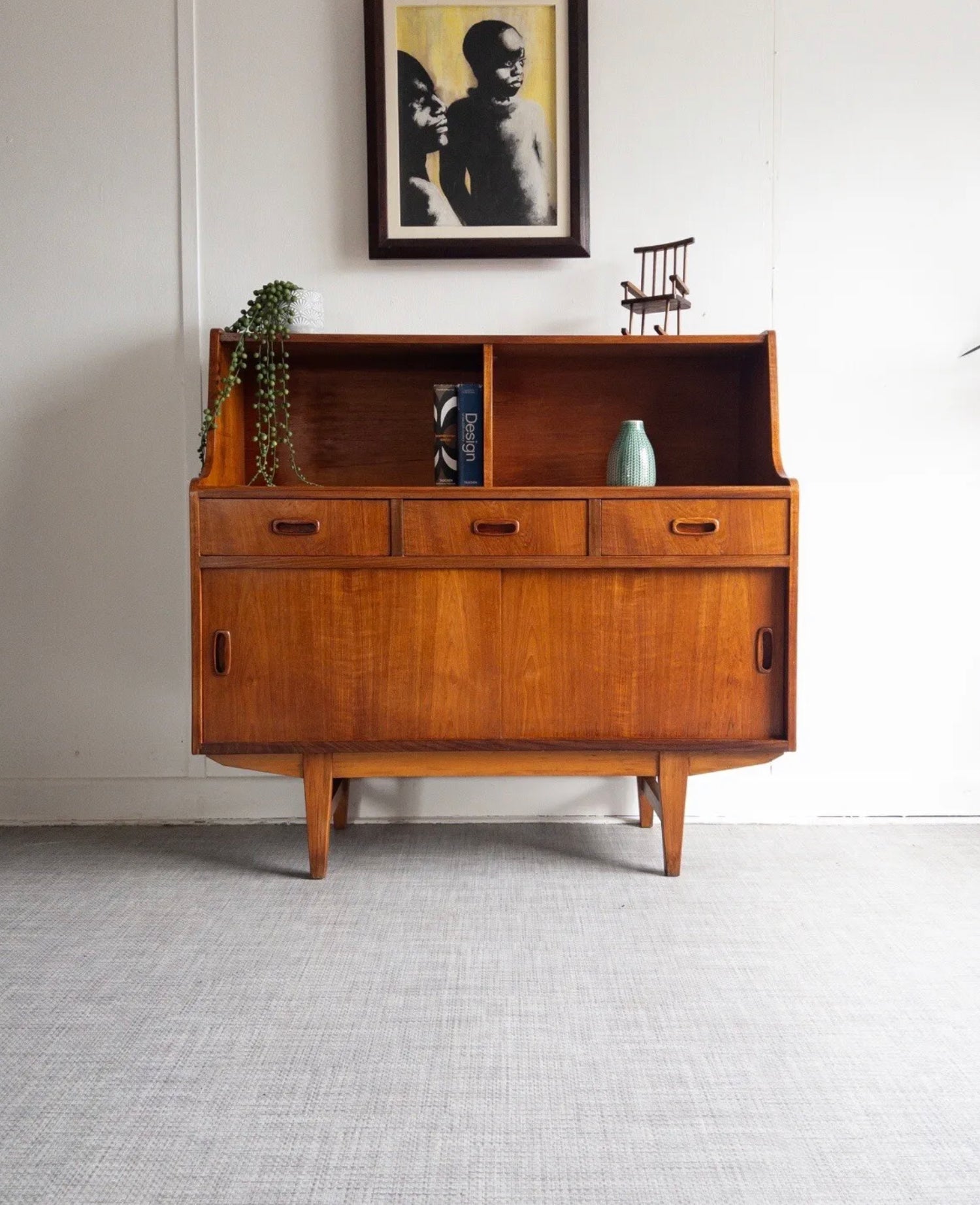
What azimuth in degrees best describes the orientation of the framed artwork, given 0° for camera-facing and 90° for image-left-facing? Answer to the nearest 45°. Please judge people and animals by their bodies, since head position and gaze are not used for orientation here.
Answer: approximately 0°

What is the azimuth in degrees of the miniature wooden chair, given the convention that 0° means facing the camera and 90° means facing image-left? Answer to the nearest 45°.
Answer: approximately 45°
